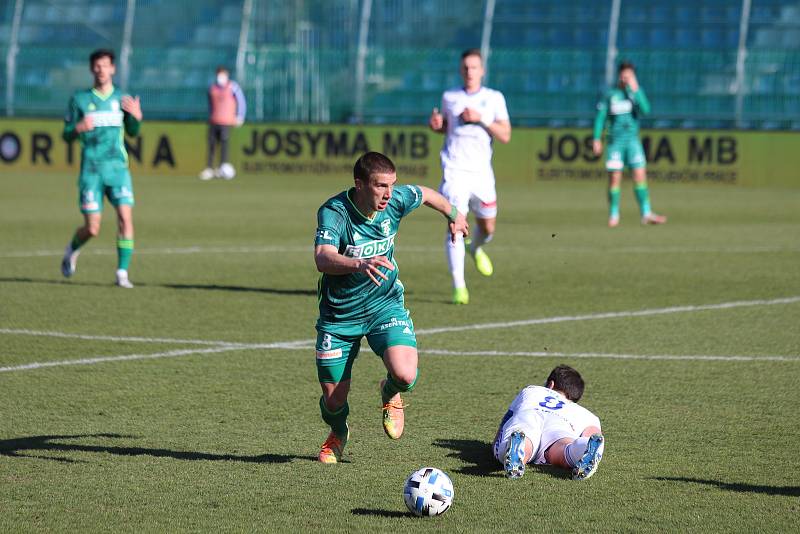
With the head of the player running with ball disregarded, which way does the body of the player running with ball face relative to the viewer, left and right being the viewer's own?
facing the viewer and to the right of the viewer

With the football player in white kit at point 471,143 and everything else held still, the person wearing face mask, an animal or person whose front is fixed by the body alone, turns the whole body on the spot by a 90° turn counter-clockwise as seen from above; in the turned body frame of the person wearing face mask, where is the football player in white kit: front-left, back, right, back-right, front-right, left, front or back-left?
right

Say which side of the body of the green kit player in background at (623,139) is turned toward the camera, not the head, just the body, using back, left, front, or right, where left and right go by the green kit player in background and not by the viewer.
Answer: front

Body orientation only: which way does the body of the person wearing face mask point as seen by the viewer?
toward the camera

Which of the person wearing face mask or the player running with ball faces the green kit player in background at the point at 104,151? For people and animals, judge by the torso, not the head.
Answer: the person wearing face mask

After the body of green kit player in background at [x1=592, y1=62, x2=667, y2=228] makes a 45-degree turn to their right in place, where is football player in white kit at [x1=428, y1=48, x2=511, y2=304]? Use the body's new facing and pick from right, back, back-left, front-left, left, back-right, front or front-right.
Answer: front-left

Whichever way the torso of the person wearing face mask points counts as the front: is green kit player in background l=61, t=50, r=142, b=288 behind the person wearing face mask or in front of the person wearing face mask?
in front

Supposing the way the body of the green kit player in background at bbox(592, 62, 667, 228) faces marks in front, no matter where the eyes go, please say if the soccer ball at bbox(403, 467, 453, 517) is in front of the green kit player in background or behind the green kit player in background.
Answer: in front

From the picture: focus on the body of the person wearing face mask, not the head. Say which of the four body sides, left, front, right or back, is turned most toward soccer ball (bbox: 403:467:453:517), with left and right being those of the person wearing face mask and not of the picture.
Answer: front

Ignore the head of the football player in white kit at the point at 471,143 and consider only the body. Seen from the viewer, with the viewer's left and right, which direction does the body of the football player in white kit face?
facing the viewer

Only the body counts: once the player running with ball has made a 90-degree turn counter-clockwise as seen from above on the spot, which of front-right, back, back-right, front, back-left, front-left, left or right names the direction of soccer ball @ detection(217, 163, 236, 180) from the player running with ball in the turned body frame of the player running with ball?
front-left

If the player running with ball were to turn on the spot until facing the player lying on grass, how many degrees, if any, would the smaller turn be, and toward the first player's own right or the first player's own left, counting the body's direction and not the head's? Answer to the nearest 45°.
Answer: approximately 45° to the first player's own left

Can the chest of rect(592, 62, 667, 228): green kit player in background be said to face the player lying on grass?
yes

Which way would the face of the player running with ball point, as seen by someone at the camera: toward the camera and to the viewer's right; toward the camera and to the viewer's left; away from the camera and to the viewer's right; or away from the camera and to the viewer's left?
toward the camera and to the viewer's right

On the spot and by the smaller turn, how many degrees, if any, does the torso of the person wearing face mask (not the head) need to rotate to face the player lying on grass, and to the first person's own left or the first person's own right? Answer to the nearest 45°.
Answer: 0° — they already face them

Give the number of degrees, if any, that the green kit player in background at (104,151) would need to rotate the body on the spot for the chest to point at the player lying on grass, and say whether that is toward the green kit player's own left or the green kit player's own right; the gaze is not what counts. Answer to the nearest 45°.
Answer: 0° — they already face them
